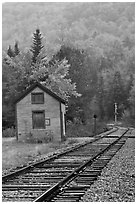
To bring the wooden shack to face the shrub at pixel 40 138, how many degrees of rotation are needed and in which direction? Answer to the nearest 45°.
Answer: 0° — it already faces it

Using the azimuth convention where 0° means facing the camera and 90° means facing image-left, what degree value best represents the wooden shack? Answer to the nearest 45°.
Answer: approximately 0°

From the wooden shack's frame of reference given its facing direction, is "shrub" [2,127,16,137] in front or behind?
in front

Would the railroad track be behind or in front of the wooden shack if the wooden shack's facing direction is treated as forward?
in front
